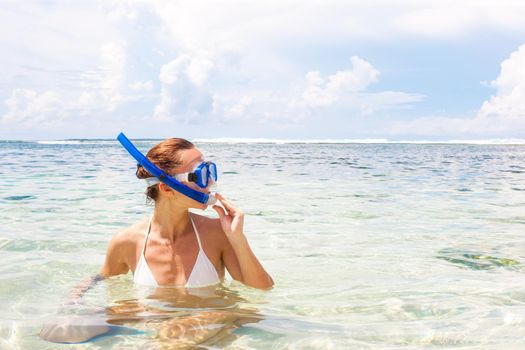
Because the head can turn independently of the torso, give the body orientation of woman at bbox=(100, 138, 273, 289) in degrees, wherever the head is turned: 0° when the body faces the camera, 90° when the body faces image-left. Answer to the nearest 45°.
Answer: approximately 0°
